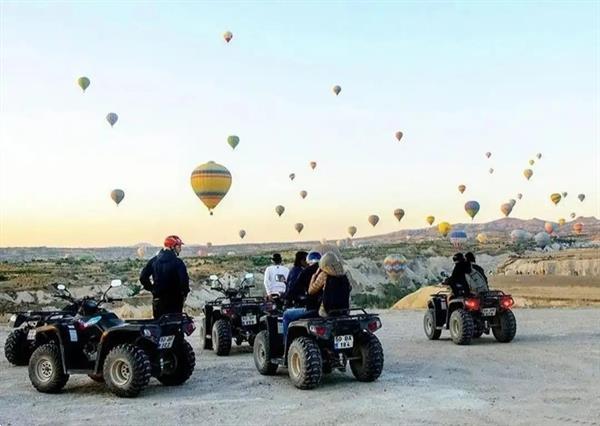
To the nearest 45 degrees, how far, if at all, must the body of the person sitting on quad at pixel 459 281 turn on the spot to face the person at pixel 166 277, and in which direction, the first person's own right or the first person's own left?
approximately 90° to the first person's own left

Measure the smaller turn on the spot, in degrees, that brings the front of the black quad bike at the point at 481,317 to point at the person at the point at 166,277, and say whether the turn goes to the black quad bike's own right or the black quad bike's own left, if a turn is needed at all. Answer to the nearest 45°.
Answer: approximately 90° to the black quad bike's own left

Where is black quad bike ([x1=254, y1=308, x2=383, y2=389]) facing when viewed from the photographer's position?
facing away from the viewer and to the left of the viewer

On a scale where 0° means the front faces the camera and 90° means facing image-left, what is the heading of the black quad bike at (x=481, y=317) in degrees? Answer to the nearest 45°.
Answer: approximately 135°

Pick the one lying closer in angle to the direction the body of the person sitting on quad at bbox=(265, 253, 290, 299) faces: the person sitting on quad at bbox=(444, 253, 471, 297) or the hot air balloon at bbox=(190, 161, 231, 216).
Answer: the hot air balloon

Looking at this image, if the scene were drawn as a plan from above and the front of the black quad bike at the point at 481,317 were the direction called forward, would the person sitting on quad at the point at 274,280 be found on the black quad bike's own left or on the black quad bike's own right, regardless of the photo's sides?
on the black quad bike's own left
